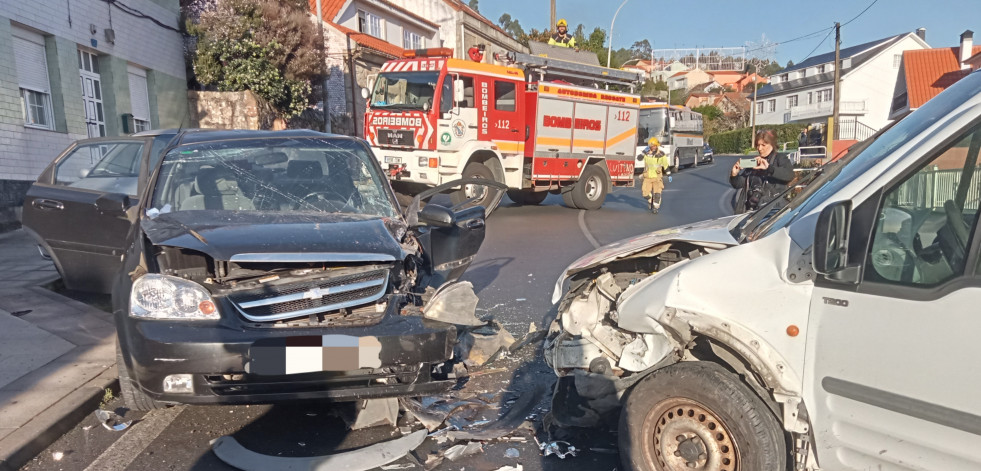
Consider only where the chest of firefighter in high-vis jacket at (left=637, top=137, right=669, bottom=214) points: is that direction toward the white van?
yes

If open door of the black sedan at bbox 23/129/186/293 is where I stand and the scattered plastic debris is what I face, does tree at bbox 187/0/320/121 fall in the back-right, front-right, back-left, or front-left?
back-left

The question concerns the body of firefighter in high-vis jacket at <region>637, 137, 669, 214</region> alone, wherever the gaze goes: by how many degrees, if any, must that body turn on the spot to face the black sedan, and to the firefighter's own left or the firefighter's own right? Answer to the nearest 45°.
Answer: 0° — they already face it

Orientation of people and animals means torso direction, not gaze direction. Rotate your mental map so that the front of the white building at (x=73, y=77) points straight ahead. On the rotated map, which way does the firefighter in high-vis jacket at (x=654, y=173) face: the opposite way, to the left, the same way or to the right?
to the right

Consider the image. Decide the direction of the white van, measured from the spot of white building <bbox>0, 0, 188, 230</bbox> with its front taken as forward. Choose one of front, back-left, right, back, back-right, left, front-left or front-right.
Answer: front-right

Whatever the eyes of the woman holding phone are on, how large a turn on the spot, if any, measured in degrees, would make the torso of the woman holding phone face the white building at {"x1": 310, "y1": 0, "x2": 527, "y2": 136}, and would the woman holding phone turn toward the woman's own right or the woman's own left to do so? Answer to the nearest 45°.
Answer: approximately 90° to the woman's own right

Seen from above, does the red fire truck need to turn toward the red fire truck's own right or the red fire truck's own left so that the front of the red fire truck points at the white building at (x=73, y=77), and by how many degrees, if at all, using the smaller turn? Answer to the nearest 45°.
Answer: approximately 45° to the red fire truck's own right

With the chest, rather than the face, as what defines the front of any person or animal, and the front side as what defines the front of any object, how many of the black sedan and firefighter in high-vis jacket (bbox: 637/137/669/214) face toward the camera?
2
